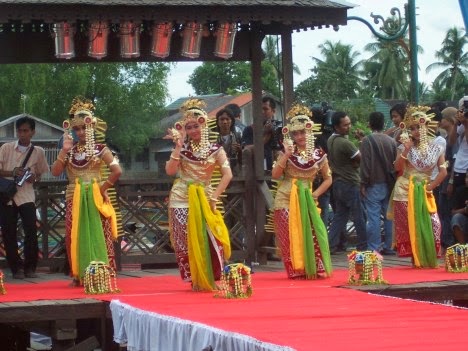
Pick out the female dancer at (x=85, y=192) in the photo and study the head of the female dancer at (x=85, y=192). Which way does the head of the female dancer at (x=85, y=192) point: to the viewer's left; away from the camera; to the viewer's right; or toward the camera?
toward the camera

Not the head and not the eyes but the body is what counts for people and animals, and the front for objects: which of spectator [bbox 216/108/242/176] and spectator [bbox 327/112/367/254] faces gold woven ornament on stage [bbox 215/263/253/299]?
spectator [bbox 216/108/242/176]

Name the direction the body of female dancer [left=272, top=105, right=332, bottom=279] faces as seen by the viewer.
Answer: toward the camera

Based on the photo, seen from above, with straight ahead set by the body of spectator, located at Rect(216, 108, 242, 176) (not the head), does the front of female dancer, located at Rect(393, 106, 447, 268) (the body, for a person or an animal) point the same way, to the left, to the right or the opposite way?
the same way

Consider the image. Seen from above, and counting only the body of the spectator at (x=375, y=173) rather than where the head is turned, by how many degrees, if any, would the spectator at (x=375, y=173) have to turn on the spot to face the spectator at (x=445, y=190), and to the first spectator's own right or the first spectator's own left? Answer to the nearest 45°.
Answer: approximately 90° to the first spectator's own right

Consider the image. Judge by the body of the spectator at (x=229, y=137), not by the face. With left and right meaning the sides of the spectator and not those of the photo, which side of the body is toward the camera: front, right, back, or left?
front

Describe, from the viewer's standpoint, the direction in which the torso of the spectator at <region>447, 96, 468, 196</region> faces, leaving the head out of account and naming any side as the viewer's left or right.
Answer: facing the viewer and to the left of the viewer

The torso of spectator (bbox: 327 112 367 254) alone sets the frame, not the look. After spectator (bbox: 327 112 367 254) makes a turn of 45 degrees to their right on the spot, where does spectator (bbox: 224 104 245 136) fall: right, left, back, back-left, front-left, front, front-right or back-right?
back

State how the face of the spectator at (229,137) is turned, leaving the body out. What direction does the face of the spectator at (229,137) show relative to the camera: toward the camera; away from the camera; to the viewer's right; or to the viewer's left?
toward the camera

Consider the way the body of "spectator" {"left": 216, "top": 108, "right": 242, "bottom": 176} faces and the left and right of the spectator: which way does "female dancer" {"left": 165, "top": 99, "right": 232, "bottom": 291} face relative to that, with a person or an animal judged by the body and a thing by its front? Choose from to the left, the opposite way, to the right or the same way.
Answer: the same way

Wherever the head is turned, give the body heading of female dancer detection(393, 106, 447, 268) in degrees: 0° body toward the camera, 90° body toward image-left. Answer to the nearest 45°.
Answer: approximately 0°

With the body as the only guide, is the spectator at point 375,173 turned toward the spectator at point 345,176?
no

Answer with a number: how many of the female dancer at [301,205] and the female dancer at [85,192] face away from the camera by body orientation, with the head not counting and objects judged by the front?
0

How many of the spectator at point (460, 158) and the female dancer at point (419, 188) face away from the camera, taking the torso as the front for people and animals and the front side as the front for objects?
0

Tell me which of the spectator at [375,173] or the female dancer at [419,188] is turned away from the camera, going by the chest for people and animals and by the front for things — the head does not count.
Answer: the spectator

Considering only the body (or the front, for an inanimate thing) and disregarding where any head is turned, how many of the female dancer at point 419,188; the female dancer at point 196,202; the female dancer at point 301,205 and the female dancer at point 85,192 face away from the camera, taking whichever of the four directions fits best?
0

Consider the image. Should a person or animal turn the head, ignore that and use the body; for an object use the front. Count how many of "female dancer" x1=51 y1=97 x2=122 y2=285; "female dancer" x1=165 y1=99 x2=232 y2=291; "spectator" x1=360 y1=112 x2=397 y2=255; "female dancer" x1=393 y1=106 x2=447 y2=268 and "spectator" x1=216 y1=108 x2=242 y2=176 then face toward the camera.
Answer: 4

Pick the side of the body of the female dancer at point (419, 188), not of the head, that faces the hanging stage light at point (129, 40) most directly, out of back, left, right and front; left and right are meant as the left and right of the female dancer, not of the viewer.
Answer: right

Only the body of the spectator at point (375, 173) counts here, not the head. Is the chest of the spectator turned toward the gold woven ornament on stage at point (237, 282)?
no
